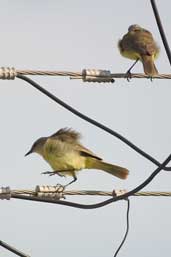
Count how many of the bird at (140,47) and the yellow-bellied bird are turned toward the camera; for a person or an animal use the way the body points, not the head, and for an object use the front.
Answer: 0

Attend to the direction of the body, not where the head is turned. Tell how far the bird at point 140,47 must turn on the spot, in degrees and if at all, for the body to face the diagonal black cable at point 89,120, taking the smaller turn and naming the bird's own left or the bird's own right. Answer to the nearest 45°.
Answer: approximately 135° to the bird's own left

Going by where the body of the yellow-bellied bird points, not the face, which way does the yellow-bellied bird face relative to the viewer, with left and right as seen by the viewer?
facing to the left of the viewer

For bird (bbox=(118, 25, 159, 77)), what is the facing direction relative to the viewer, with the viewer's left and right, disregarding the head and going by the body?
facing away from the viewer and to the left of the viewer
